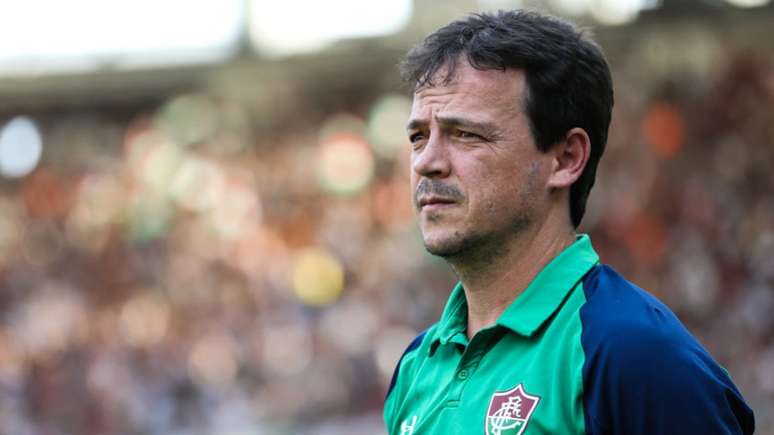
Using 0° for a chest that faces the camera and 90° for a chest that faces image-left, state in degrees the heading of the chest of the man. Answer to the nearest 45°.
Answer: approximately 45°

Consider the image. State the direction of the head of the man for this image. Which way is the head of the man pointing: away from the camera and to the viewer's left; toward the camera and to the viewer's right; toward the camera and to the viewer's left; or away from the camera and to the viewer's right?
toward the camera and to the viewer's left
